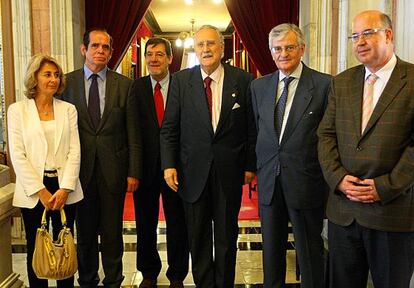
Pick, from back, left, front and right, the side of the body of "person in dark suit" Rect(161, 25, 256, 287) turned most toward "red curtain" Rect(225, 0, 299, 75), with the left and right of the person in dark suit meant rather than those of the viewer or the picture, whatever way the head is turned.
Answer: back

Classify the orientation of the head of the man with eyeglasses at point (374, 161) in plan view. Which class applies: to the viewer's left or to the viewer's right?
to the viewer's left

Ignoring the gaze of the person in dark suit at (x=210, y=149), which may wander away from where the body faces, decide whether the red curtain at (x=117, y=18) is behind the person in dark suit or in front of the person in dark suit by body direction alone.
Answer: behind

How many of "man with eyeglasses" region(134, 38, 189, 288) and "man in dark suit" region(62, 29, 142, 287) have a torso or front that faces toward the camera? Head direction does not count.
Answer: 2

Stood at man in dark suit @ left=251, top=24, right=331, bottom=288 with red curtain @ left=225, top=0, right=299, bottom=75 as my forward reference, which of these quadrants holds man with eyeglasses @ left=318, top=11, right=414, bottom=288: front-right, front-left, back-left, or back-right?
back-right

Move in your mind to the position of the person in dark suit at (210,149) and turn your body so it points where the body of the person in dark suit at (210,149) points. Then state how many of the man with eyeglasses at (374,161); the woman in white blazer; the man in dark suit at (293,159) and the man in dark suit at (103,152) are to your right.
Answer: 2

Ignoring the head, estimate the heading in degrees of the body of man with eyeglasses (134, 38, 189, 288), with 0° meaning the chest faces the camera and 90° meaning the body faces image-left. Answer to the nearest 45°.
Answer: approximately 0°

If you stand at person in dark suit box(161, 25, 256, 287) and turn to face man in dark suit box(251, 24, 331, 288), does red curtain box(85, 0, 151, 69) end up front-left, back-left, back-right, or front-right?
back-left
